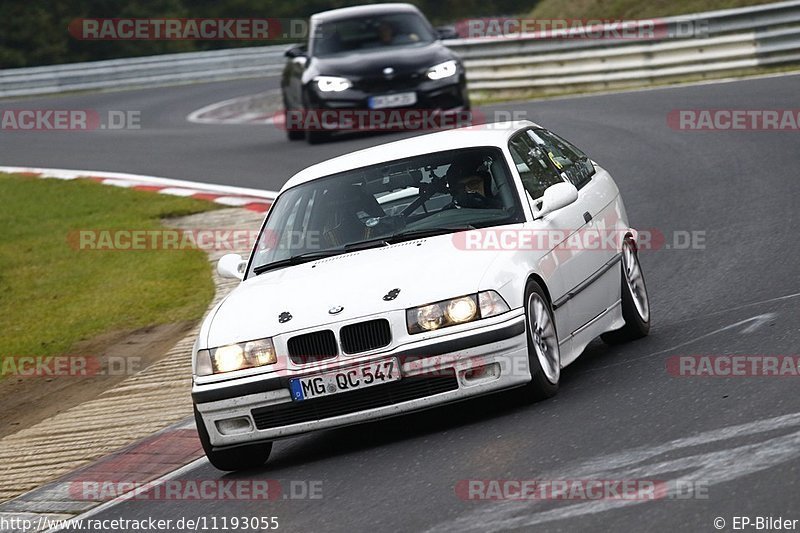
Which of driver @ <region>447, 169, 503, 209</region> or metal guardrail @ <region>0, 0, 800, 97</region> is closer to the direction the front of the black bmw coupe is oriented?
the driver

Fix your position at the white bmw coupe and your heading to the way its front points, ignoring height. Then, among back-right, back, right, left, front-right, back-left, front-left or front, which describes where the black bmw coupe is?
back-right

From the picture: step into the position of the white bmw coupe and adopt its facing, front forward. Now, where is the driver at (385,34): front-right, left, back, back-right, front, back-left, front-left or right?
back-right

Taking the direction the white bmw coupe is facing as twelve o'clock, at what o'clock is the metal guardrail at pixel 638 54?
The metal guardrail is roughly at 5 o'clock from the white bmw coupe.

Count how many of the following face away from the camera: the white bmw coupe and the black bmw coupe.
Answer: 0

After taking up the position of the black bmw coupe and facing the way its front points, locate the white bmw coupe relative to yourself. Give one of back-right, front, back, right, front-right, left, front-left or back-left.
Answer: front

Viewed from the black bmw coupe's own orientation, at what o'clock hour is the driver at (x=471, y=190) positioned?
The driver is roughly at 12 o'clock from the black bmw coupe.

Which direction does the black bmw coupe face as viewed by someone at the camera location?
facing the viewer

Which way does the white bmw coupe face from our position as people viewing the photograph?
facing the viewer and to the left of the viewer

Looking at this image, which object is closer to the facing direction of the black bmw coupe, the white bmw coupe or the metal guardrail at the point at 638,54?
the white bmw coupe
